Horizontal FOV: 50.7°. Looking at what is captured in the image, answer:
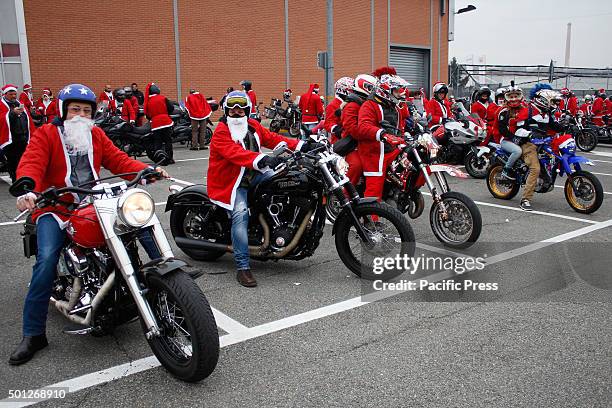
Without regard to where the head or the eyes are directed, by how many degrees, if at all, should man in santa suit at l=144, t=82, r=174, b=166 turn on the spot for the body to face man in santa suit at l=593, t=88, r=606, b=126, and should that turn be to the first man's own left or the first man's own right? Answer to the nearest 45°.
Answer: approximately 90° to the first man's own right

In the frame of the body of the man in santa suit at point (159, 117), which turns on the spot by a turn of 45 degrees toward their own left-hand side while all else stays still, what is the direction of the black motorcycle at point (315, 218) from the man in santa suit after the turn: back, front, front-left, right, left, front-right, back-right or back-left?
back-left

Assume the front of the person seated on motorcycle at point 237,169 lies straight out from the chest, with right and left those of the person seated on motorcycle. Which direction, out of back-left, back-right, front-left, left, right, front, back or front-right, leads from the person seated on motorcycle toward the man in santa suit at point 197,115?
back-left

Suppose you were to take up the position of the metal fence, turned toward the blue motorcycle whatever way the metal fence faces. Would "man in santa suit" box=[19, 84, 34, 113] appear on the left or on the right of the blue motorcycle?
right

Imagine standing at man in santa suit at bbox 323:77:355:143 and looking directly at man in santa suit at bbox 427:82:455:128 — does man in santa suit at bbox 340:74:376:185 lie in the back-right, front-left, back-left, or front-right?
back-right

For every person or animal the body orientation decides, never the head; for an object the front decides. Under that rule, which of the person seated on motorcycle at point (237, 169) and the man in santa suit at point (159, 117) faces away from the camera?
the man in santa suit

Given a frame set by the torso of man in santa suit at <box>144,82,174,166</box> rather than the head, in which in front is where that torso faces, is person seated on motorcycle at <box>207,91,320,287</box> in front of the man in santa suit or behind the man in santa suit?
behind

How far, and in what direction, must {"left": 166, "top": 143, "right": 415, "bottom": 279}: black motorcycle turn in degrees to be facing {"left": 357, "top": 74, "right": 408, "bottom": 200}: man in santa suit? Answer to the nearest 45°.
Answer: approximately 90° to its left

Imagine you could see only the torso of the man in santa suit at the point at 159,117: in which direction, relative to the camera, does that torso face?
away from the camera
